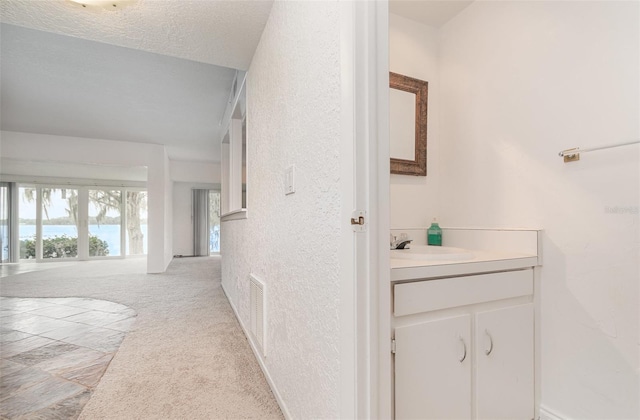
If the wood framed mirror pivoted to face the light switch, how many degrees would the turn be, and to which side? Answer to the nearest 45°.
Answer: approximately 90° to its right

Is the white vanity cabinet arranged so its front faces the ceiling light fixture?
no

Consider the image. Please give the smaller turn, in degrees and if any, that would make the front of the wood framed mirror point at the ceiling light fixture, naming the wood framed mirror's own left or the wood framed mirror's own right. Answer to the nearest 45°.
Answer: approximately 90° to the wood framed mirror's own right

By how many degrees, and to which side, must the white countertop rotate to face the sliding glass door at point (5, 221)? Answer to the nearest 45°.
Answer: approximately 135° to its right

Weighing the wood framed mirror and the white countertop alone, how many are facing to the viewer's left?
0

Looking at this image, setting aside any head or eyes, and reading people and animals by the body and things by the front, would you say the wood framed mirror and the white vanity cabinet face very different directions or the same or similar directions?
same or similar directions

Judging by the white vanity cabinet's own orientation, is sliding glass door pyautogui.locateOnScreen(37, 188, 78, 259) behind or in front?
behind

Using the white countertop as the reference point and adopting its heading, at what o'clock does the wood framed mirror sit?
The wood framed mirror is roughly at 7 o'clock from the white countertop.

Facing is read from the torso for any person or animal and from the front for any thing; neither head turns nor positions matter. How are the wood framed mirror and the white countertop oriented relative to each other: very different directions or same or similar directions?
same or similar directions

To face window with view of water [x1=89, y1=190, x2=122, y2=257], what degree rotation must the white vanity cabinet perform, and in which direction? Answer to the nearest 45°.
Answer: approximately 180°

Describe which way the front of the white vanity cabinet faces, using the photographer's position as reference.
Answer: facing the viewer and to the right of the viewer
